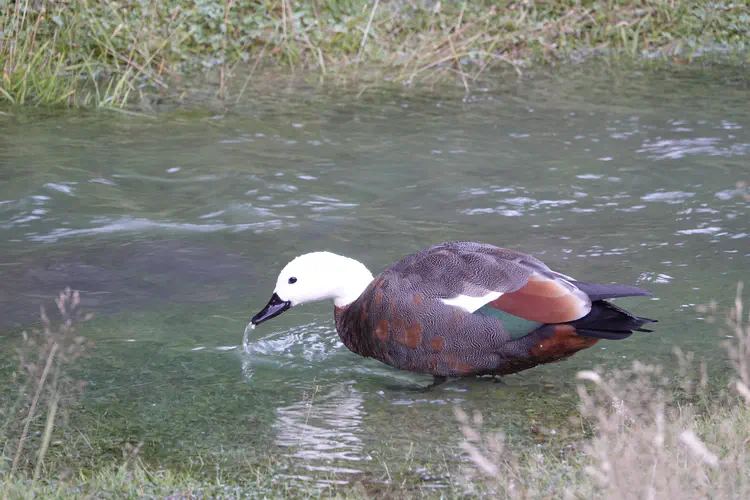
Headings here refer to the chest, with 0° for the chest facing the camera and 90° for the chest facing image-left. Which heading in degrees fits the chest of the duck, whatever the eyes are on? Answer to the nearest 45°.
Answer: approximately 90°

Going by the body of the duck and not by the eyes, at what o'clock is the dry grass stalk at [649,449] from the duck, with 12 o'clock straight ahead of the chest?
The dry grass stalk is roughly at 8 o'clock from the duck.

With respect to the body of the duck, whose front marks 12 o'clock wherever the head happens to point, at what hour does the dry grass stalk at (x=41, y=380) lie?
The dry grass stalk is roughly at 12 o'clock from the duck.
